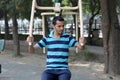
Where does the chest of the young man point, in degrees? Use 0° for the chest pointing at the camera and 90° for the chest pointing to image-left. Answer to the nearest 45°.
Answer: approximately 0°
